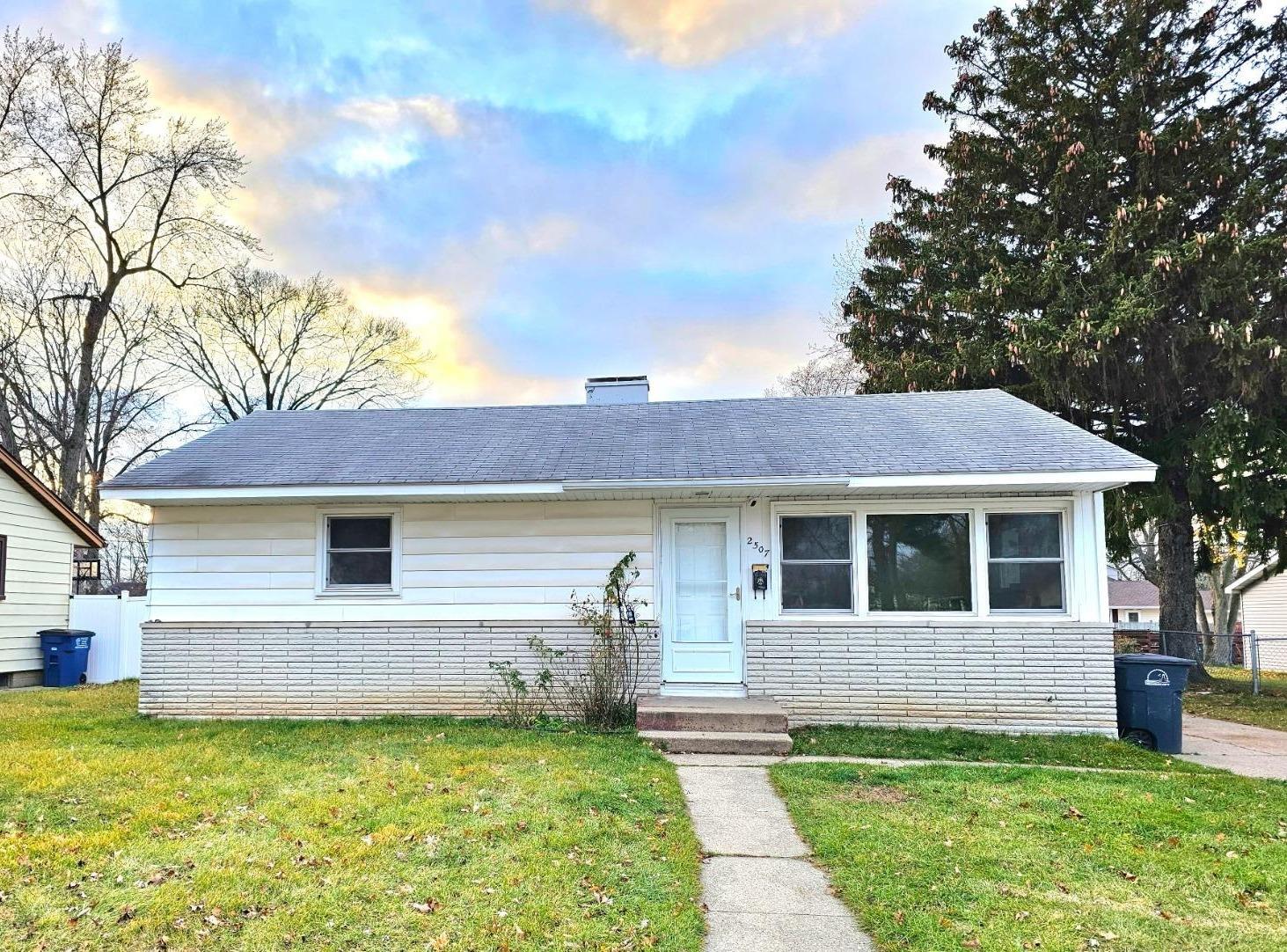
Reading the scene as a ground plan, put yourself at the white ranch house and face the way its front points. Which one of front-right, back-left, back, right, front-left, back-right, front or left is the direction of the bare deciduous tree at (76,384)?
back-right

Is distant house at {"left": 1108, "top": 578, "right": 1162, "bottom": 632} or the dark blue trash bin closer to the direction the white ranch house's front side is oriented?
the dark blue trash bin

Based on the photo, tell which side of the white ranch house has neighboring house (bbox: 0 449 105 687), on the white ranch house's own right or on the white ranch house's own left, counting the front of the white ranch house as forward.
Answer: on the white ranch house's own right

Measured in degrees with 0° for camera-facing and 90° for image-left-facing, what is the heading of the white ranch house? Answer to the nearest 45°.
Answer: approximately 0°

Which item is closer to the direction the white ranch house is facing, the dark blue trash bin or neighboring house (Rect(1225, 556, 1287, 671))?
the dark blue trash bin

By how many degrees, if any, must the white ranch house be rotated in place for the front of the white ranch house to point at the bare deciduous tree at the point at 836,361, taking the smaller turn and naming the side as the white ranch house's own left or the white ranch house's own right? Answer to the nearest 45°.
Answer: approximately 180°

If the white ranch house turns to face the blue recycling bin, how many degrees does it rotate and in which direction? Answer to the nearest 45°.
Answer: approximately 135° to its right

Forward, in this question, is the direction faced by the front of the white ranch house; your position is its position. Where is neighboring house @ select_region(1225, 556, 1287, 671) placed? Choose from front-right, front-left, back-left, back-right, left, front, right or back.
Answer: back-left

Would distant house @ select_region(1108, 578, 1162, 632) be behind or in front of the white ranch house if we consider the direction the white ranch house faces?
behind
